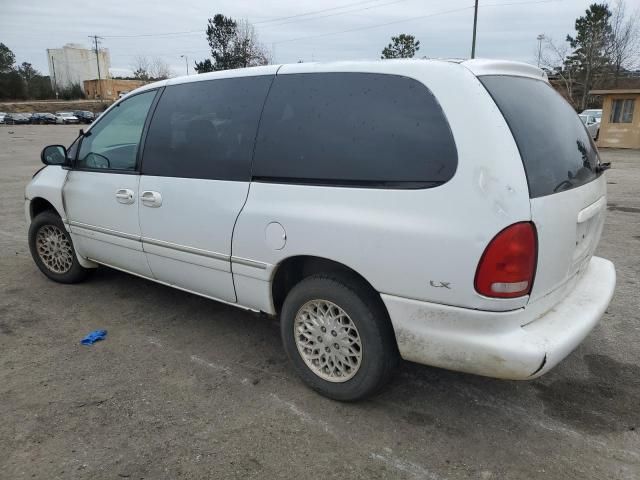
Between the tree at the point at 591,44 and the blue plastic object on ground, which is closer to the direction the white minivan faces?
the blue plastic object on ground

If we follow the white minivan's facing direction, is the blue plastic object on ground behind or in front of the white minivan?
in front

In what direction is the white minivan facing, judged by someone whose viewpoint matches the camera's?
facing away from the viewer and to the left of the viewer
